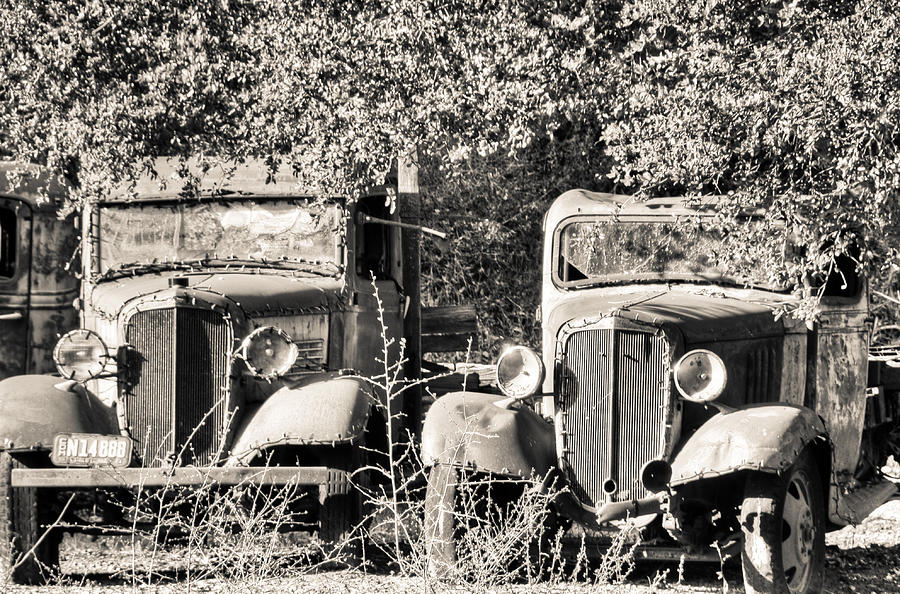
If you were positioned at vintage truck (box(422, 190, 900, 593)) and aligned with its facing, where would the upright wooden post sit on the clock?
The upright wooden post is roughly at 3 o'clock from the vintage truck.

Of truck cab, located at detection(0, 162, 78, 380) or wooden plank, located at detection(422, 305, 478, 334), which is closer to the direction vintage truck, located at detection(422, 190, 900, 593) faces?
the truck cab

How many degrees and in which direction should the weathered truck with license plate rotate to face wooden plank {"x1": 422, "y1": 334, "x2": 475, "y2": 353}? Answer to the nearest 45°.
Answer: approximately 135° to its left

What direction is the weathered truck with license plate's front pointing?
toward the camera

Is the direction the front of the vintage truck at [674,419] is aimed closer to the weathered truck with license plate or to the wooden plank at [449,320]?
the weathered truck with license plate

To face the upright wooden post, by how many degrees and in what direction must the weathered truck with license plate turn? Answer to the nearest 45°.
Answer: approximately 135° to its left

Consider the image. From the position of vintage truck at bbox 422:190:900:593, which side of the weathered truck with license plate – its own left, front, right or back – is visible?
left

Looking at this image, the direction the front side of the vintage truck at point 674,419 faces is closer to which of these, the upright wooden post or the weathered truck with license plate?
the weathered truck with license plate

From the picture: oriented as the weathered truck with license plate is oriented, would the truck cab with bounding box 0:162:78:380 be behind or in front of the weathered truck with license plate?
behind

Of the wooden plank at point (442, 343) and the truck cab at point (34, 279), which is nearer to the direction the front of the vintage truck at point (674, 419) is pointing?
the truck cab
